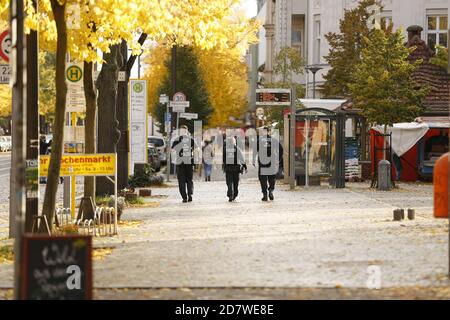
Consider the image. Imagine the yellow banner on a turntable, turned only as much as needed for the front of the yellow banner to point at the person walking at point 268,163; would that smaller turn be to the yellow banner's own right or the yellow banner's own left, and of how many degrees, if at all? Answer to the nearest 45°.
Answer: approximately 135° to the yellow banner's own left
